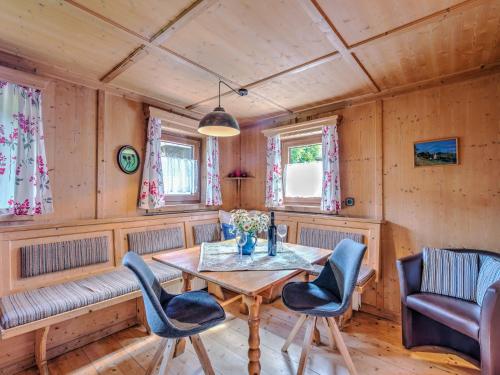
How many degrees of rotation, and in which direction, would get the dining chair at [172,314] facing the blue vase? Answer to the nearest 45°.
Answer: approximately 45° to its left

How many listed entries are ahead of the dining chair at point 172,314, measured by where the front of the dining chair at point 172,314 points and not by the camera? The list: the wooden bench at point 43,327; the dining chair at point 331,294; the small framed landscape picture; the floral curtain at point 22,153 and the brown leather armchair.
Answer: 3

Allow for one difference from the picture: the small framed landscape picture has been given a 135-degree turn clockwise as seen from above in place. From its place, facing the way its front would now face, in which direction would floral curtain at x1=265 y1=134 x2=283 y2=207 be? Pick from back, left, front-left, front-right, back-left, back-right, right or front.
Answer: left

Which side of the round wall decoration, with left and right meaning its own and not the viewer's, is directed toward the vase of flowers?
front

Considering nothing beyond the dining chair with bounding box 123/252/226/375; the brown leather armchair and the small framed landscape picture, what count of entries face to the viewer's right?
1

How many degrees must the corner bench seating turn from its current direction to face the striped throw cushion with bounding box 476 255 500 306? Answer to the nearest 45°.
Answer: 0° — it already faces it

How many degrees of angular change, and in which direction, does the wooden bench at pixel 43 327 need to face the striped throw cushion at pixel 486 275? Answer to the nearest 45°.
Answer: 0° — it already faces it

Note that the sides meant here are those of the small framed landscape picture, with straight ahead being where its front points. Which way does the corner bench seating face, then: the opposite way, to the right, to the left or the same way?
the opposite way

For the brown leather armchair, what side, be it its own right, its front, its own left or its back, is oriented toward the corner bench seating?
front

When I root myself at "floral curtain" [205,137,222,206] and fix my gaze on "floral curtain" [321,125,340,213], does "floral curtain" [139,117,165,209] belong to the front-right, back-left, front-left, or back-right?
back-right

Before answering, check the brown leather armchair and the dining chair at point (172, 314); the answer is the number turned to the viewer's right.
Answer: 1

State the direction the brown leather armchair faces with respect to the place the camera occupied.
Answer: facing the viewer and to the left of the viewer

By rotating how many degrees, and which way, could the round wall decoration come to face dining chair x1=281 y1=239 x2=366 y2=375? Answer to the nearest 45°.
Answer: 0° — it already faces it

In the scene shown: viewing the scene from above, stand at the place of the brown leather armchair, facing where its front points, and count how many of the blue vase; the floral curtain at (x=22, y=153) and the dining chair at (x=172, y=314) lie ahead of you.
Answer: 3

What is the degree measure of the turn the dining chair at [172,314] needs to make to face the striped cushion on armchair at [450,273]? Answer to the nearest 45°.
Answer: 0° — it already faces it

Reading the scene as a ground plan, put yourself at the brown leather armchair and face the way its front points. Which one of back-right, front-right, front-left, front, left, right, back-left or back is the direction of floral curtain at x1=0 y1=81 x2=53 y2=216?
front

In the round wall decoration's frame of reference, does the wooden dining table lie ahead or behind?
ahead

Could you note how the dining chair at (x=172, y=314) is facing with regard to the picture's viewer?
facing to the right of the viewer
